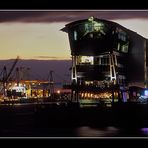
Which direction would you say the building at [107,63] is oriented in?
toward the camera
